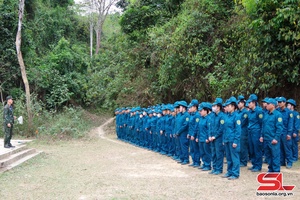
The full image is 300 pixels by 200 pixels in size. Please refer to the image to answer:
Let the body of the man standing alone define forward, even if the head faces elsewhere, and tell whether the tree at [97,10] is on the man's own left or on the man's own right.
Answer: on the man's own left

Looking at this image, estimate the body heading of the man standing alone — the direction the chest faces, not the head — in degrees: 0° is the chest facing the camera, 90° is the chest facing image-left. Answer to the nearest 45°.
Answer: approximately 270°
